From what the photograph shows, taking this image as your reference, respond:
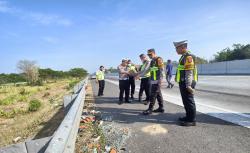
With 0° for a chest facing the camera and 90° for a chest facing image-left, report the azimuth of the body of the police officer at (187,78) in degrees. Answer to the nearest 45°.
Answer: approximately 90°

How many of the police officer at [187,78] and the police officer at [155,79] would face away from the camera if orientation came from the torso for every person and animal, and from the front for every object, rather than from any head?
0

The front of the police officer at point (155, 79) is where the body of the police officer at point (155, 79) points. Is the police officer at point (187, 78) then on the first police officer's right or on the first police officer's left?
on the first police officer's left

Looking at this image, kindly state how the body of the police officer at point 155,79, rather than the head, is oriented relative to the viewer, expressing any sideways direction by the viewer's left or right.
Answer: facing the viewer and to the left of the viewer

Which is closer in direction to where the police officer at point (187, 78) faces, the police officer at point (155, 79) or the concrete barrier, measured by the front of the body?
the police officer

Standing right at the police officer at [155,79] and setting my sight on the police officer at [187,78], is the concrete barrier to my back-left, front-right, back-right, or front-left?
back-left

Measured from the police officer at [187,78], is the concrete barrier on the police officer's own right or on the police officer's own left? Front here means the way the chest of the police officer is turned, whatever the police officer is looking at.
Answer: on the police officer's own right

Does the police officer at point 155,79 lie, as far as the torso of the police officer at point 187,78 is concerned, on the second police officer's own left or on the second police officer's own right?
on the second police officer's own right
